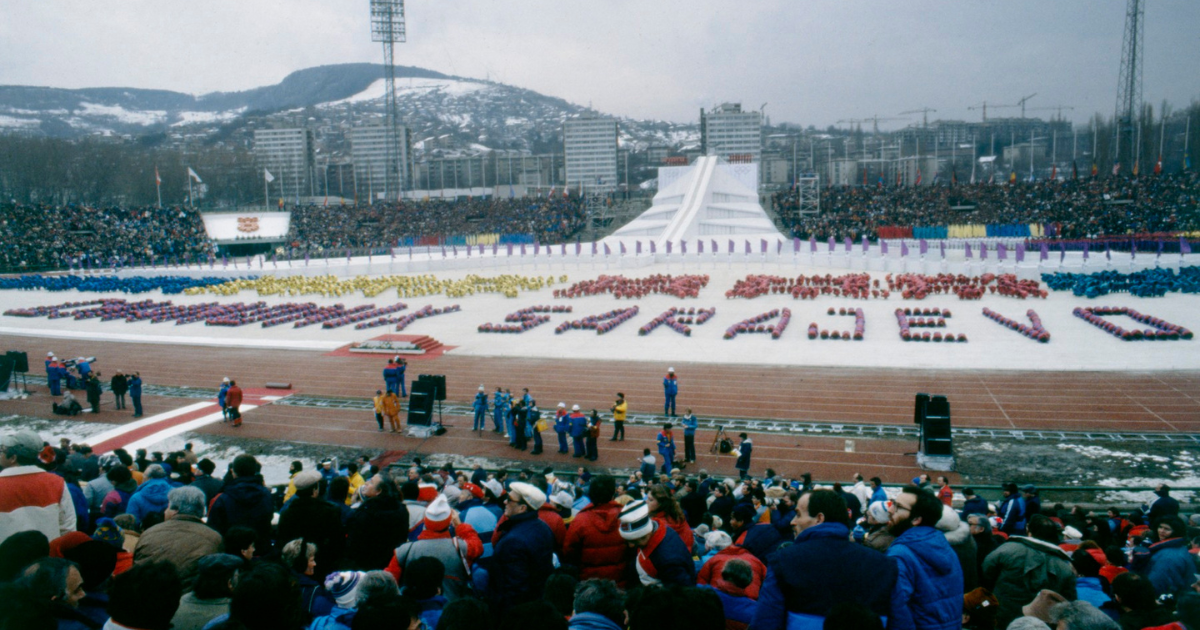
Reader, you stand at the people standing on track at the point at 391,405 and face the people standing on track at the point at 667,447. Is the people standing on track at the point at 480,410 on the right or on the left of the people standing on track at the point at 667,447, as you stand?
left

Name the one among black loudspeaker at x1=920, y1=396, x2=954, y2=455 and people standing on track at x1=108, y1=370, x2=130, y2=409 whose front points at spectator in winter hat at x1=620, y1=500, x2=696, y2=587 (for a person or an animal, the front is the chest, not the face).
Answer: the black loudspeaker

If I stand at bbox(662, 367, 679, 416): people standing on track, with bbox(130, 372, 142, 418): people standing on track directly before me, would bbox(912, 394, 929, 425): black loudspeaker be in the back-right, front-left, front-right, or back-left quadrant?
back-left

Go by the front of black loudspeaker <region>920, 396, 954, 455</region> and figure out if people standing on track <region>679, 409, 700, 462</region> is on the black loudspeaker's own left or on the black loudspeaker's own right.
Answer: on the black loudspeaker's own right

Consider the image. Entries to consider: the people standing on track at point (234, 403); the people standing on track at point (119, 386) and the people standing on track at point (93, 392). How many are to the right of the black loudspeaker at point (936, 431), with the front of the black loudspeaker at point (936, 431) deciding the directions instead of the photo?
3
